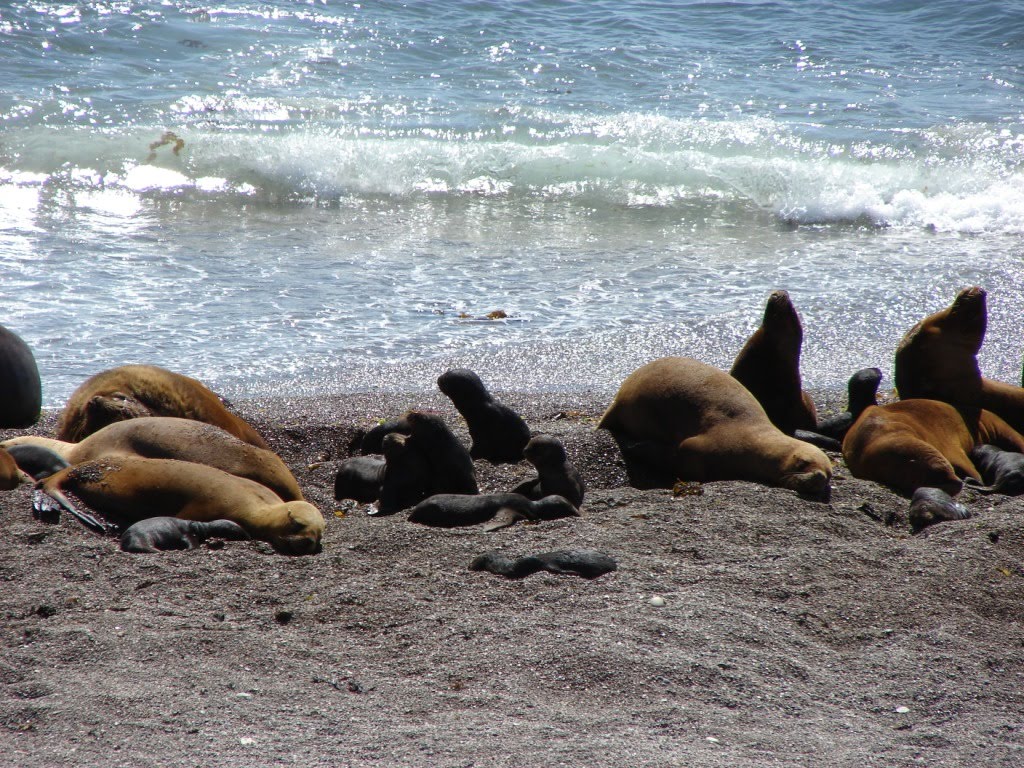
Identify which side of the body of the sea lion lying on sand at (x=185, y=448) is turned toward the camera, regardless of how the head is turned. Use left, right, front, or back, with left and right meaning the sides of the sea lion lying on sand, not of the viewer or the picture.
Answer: right

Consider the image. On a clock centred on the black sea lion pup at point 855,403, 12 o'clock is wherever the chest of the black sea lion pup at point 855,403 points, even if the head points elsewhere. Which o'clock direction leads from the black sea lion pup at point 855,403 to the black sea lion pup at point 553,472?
the black sea lion pup at point 553,472 is roughly at 4 o'clock from the black sea lion pup at point 855,403.

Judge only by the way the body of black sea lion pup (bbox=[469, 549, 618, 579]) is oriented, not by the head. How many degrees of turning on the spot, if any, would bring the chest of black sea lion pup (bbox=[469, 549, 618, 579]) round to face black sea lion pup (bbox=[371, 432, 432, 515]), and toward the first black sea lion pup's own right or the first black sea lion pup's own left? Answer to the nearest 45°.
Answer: approximately 45° to the first black sea lion pup's own right

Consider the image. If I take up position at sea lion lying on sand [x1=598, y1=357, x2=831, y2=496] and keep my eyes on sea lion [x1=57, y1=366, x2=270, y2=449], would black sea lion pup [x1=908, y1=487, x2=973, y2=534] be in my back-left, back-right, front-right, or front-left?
back-left

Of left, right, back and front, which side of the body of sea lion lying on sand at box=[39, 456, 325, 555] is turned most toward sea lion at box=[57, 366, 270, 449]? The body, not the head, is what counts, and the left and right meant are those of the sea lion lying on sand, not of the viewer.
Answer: left
